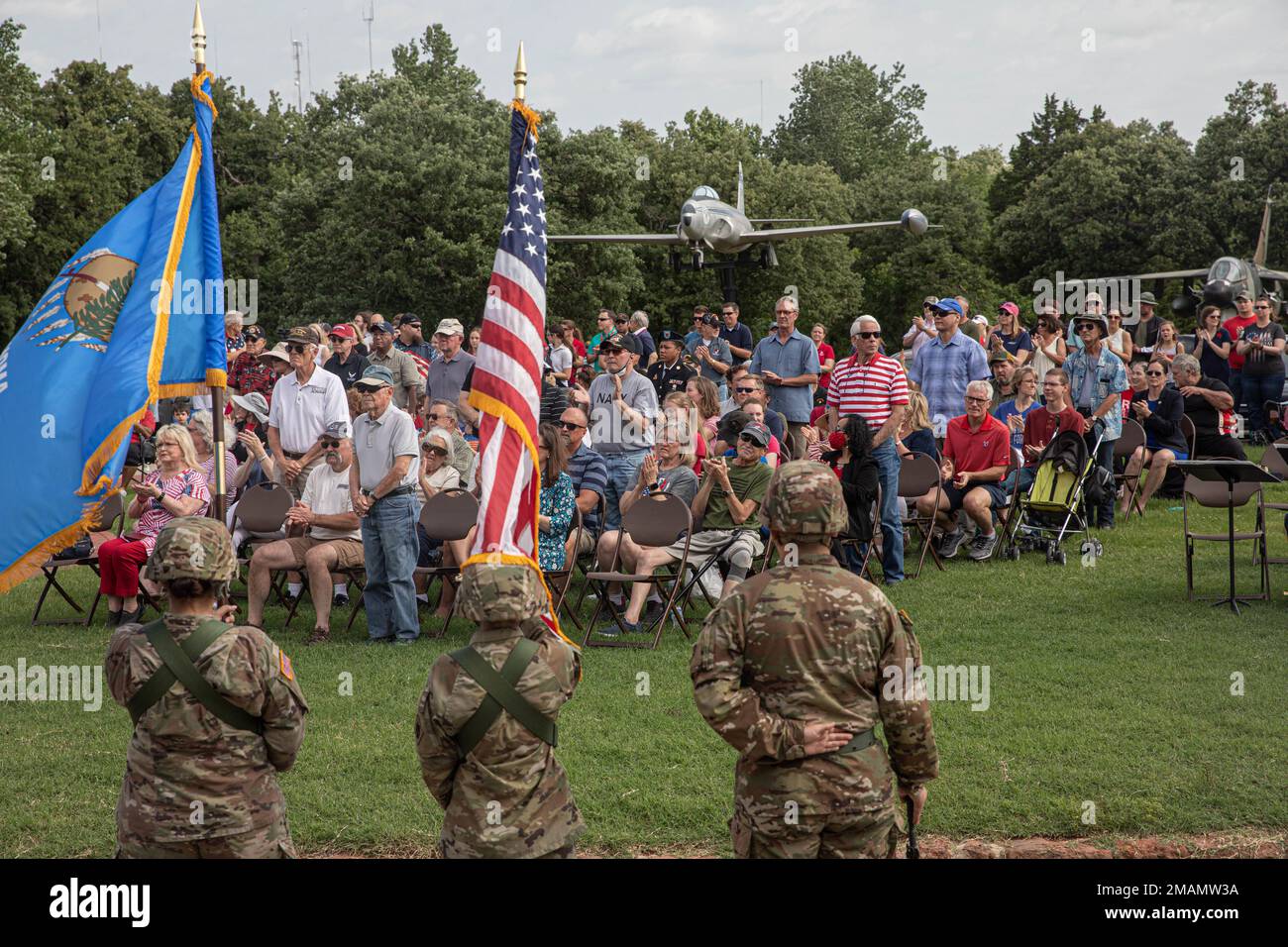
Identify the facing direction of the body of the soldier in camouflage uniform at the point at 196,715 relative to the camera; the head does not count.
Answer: away from the camera

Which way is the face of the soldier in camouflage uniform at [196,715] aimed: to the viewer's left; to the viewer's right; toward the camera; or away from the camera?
away from the camera

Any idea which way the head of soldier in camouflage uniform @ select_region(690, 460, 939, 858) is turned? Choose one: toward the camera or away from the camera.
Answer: away from the camera

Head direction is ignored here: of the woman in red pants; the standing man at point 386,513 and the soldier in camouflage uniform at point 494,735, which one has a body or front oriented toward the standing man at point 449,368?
the soldier in camouflage uniform

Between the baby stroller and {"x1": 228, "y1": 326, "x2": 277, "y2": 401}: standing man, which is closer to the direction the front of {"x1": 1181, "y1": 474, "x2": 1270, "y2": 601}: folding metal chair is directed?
the baby stroller

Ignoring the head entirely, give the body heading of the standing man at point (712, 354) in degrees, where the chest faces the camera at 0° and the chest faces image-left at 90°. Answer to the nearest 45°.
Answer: approximately 45°

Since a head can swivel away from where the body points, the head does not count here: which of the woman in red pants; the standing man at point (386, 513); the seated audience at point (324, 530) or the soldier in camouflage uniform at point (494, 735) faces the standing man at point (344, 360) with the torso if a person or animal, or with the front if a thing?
the soldier in camouflage uniform

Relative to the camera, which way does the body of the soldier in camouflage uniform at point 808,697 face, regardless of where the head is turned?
away from the camera

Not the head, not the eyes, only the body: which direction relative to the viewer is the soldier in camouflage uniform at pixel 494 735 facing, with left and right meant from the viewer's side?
facing away from the viewer

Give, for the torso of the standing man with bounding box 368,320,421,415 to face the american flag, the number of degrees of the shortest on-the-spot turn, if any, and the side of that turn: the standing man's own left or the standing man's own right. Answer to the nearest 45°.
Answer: approximately 45° to the standing man's own left

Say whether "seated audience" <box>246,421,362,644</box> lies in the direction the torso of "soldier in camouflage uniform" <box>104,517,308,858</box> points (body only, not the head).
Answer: yes

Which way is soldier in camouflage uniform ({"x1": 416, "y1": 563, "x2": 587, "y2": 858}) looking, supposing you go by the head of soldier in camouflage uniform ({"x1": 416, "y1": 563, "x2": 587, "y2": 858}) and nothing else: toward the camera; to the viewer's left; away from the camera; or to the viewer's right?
away from the camera

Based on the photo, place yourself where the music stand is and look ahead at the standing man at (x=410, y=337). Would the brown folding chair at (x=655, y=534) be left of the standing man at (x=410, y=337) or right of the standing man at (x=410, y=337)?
left
